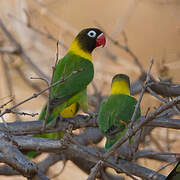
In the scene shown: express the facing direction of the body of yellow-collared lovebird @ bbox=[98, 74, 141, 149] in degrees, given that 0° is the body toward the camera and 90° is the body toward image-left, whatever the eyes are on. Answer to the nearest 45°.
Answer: approximately 180°
